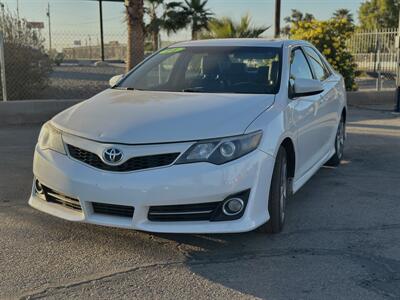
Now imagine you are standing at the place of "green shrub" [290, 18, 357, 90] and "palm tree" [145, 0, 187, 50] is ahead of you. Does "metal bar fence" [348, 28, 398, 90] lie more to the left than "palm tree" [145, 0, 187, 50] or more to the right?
right

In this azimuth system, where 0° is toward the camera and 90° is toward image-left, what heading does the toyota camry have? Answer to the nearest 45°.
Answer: approximately 45°

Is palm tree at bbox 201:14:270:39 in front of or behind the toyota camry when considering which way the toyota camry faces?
behind

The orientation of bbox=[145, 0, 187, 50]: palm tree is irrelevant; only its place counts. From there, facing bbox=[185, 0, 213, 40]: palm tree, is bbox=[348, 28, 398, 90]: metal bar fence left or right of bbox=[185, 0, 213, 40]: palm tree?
right

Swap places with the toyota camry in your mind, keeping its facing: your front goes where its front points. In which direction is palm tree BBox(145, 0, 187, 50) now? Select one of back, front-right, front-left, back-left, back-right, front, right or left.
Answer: back-right

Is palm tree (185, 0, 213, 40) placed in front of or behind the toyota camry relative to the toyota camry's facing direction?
behind

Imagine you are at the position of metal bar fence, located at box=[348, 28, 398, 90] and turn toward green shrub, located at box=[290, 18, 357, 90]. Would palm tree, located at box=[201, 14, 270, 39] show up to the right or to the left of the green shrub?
right

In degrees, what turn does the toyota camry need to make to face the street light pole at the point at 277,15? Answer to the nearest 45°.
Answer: approximately 135° to its right
